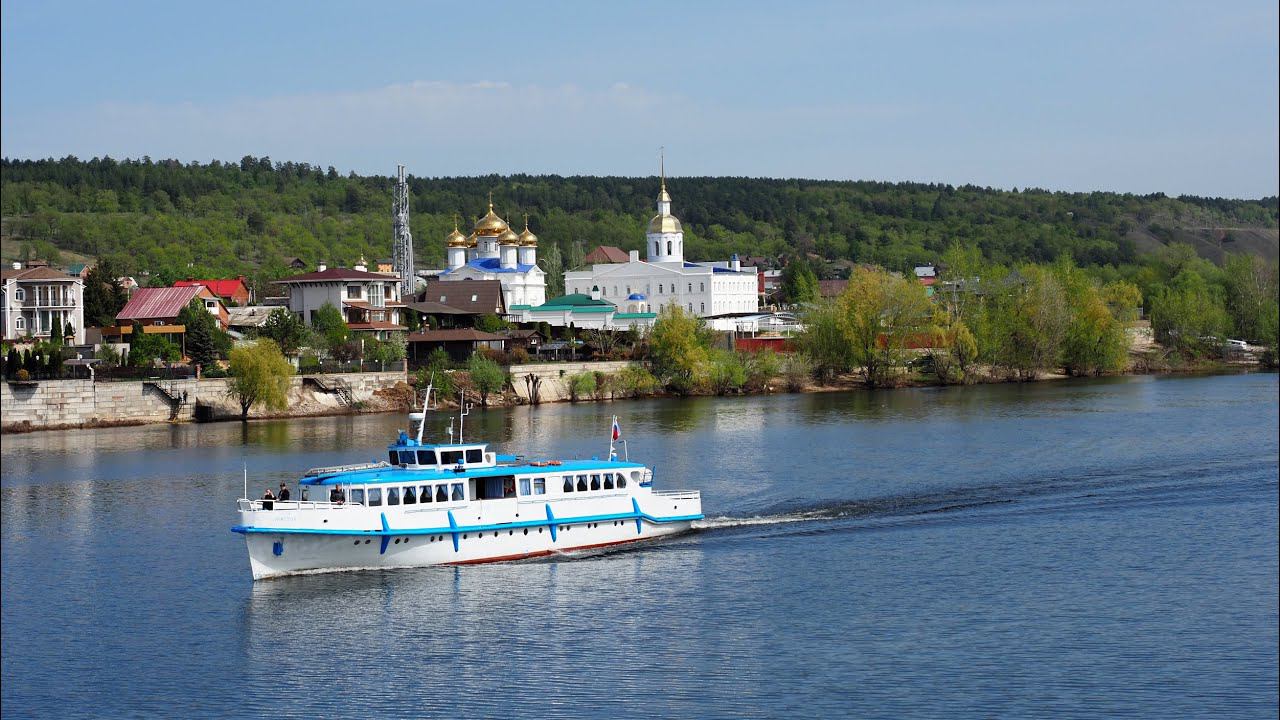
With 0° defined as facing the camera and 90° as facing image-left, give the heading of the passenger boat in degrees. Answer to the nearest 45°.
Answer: approximately 45°
